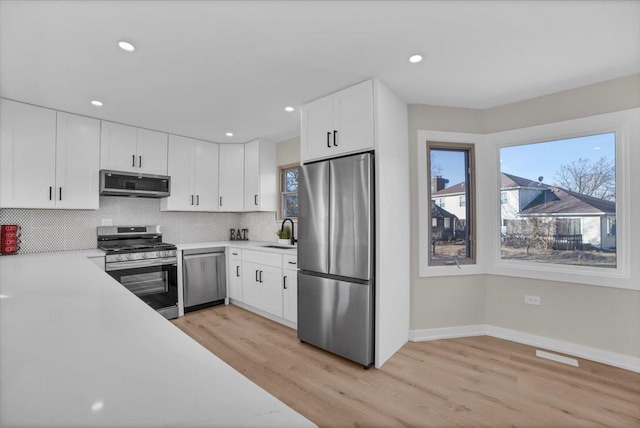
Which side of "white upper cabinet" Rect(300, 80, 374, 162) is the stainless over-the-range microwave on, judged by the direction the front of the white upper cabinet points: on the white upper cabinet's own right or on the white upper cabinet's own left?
on the white upper cabinet's own right

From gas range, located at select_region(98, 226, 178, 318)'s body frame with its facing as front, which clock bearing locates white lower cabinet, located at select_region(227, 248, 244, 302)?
The white lower cabinet is roughly at 9 o'clock from the gas range.

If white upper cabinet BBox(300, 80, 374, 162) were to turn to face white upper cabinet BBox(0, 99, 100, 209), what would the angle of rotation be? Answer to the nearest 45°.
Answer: approximately 45° to its right

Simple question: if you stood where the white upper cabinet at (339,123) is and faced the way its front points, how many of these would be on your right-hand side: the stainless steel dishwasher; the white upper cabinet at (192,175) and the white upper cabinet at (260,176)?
3

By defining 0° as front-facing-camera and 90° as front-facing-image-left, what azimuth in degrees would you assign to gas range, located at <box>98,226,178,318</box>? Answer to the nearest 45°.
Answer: approximately 0°

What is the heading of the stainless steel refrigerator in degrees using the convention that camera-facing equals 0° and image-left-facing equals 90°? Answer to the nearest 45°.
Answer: approximately 45°

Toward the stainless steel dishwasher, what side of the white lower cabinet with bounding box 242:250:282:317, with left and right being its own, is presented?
right

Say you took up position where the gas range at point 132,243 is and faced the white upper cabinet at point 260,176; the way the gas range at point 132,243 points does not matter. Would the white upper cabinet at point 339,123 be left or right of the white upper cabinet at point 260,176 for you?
right

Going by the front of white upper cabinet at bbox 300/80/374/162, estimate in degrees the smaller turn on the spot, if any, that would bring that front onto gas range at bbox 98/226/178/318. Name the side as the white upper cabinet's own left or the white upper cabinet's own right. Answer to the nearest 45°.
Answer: approximately 45° to the white upper cabinet's own right
